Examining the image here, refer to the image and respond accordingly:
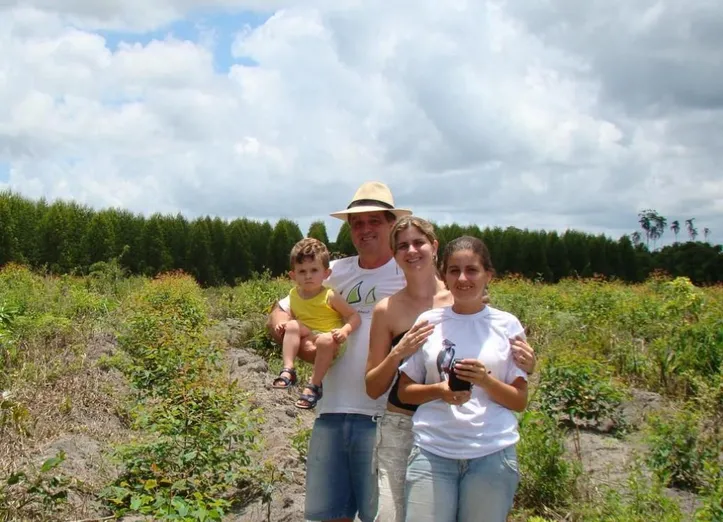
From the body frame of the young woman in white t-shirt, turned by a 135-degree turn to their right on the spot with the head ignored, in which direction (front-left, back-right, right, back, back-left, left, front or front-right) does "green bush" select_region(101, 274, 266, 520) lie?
front

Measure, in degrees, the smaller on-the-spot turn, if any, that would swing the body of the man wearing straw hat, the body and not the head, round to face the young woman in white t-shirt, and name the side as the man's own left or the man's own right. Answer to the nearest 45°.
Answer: approximately 45° to the man's own left

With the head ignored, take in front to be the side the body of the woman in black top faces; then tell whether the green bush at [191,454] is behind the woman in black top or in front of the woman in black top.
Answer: behind

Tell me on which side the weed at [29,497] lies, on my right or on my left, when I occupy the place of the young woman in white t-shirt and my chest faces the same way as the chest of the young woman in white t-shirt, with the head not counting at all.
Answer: on my right

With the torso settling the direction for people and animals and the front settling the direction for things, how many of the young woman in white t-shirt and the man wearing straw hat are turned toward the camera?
2

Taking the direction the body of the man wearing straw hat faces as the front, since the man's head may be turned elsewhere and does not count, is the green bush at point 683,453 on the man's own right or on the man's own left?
on the man's own left

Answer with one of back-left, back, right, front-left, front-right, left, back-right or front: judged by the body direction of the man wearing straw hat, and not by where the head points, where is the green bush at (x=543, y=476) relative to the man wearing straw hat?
back-left

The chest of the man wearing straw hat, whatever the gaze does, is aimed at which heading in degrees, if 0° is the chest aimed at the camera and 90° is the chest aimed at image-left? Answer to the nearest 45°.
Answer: approximately 0°
